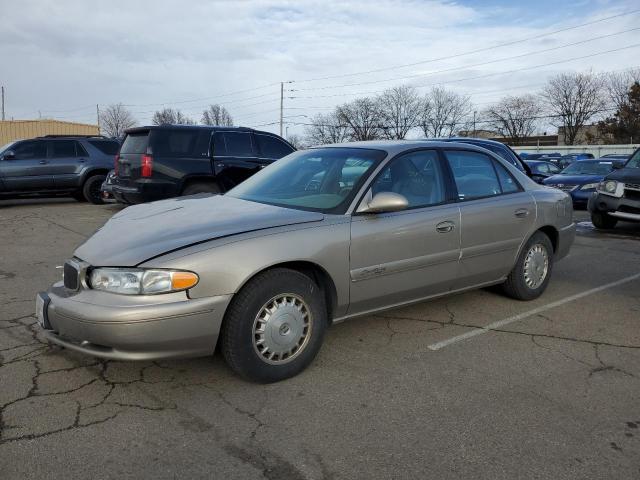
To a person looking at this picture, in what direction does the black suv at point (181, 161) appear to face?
facing away from the viewer and to the right of the viewer

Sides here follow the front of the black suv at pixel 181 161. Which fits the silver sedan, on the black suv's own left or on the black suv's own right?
on the black suv's own right

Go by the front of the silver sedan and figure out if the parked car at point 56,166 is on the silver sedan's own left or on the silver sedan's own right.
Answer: on the silver sedan's own right

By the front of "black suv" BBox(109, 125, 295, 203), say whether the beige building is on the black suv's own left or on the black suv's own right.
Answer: on the black suv's own left

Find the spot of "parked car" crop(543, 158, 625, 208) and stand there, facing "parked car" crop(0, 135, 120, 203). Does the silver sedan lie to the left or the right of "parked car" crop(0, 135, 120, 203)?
left

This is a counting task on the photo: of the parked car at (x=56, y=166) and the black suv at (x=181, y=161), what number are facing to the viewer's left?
1

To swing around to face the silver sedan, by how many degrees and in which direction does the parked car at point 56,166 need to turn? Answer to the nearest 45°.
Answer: approximately 90° to its left

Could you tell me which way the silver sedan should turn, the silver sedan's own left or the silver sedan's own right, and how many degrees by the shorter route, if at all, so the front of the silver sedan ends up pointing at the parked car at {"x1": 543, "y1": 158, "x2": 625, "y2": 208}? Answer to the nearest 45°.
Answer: approximately 180°

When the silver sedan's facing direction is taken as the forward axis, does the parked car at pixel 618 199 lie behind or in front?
behind

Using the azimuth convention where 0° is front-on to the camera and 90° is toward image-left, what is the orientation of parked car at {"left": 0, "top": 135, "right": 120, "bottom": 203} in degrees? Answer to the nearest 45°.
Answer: approximately 90°

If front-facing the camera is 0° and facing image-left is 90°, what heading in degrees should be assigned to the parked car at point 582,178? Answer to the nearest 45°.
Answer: approximately 45°

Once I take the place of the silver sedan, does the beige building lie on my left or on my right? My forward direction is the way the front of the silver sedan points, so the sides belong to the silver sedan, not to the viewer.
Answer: on my right

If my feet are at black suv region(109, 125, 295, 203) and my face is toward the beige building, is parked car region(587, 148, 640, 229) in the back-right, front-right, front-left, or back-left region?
back-right

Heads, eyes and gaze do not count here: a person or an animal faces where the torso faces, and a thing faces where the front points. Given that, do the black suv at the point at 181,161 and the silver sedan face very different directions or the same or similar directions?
very different directions
